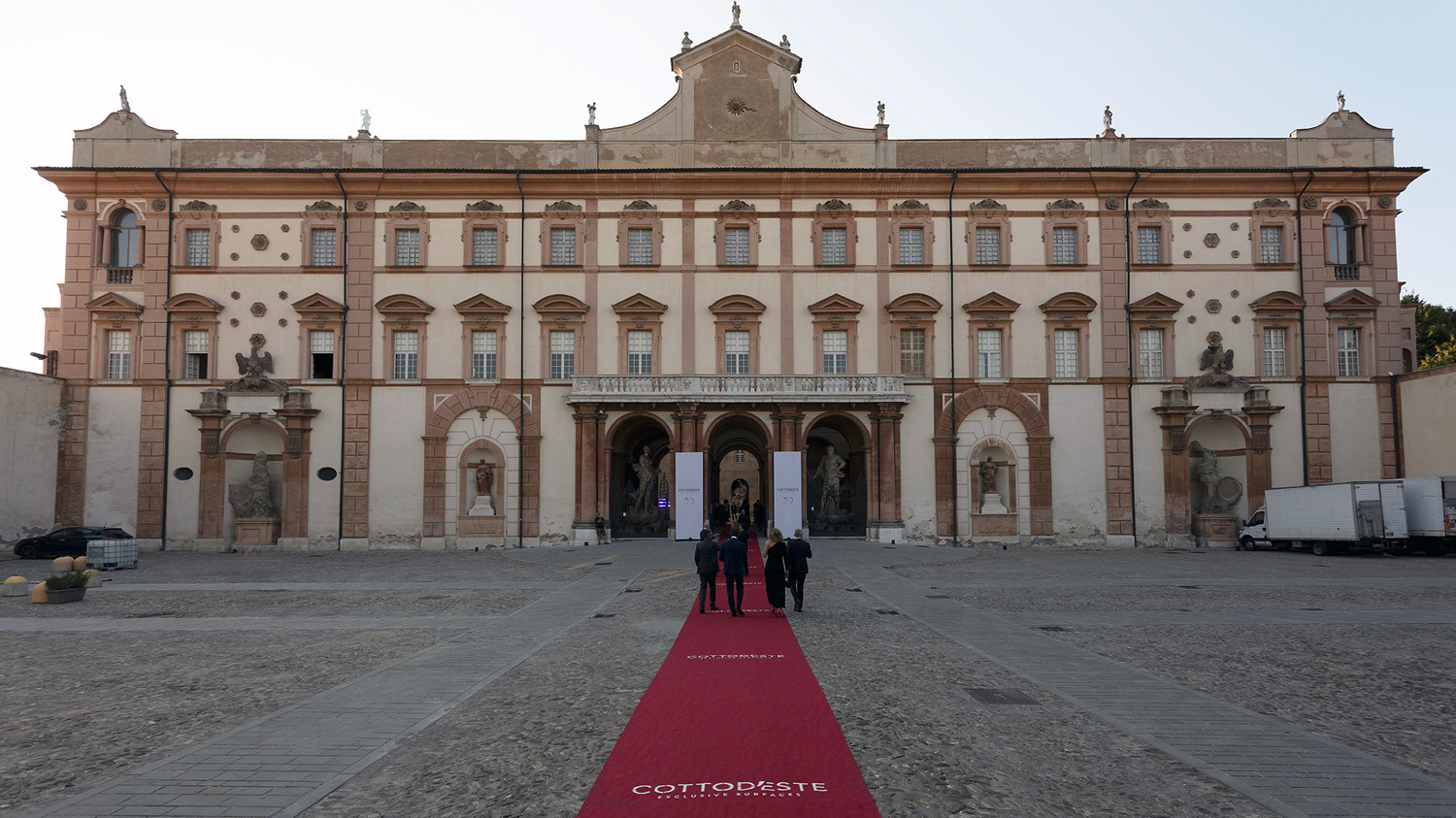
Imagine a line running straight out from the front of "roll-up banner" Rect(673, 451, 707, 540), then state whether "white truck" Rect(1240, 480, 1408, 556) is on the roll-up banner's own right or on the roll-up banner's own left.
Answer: on the roll-up banner's own left

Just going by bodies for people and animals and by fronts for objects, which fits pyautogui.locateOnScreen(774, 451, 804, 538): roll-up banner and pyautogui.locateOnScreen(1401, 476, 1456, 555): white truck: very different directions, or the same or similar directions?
very different directions

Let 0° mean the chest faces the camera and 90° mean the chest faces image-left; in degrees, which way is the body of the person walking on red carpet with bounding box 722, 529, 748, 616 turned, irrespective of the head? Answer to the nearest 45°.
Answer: approximately 180°

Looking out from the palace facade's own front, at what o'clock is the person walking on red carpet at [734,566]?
The person walking on red carpet is roughly at 12 o'clock from the palace facade.

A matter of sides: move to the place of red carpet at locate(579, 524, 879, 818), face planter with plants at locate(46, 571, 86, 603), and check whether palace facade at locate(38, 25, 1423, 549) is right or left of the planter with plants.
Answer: right

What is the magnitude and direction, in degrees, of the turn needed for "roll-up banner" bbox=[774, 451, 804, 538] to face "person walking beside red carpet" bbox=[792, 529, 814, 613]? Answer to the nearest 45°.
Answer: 0° — it already faces them

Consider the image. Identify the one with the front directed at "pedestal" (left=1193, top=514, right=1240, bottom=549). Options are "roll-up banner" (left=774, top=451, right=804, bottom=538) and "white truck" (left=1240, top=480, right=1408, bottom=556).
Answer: the white truck

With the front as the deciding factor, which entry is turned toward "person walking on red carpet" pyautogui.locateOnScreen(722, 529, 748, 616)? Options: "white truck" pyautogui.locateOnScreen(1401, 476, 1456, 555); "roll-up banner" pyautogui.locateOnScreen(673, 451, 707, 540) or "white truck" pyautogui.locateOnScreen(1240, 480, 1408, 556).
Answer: the roll-up banner

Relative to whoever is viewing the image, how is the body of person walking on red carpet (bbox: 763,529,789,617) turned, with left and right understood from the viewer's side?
facing away from the viewer

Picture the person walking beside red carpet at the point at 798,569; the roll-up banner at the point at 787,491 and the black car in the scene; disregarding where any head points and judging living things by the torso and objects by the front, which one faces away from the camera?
the person walking beside red carpet
